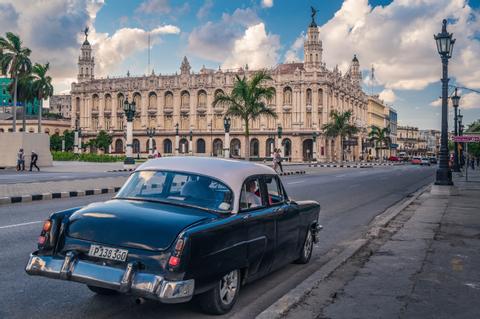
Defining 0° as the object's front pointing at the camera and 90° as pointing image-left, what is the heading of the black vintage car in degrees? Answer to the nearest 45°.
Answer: approximately 225°

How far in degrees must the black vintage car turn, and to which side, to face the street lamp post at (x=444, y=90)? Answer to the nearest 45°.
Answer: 0° — it already faces it

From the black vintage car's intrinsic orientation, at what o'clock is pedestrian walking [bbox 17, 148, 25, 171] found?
The pedestrian walking is roughly at 10 o'clock from the black vintage car.

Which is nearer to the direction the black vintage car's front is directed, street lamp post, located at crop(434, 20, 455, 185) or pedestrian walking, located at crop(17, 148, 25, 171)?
the street lamp post
